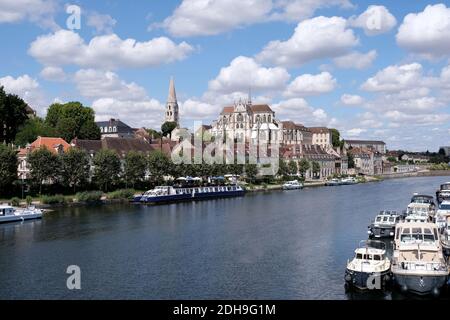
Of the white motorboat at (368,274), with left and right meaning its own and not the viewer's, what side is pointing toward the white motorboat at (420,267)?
left

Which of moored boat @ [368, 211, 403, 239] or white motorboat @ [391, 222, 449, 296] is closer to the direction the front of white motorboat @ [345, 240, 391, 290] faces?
the white motorboat

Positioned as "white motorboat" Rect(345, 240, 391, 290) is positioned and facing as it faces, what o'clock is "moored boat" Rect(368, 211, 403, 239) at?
The moored boat is roughly at 6 o'clock from the white motorboat.

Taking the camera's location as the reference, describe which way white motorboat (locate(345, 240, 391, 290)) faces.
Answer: facing the viewer
